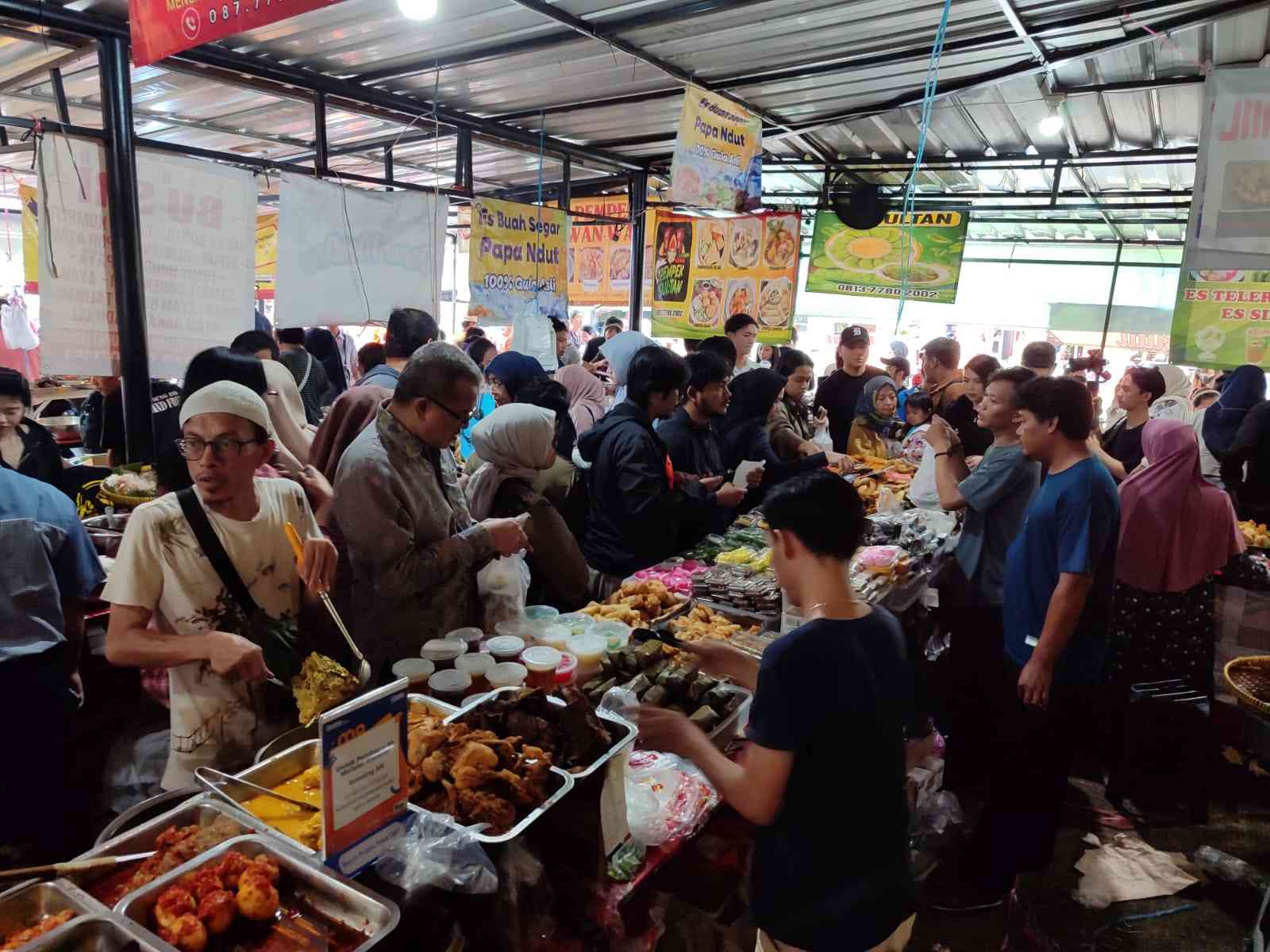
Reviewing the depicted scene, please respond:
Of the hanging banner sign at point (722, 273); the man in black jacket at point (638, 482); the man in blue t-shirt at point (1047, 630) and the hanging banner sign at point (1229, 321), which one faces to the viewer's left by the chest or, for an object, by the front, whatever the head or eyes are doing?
the man in blue t-shirt

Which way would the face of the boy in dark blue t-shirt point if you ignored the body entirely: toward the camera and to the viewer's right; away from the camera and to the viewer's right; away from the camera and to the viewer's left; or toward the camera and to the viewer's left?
away from the camera and to the viewer's left

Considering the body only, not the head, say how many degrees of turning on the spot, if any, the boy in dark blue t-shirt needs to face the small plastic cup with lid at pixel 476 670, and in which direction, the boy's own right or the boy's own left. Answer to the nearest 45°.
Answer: approximately 45° to the boy's own left

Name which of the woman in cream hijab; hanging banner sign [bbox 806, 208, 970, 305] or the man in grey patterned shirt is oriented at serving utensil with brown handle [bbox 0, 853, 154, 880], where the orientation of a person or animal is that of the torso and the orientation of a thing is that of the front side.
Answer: the hanging banner sign

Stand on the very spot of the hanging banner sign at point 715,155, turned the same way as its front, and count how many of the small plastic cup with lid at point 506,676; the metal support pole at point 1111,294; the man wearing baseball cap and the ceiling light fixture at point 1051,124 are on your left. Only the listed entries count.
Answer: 3

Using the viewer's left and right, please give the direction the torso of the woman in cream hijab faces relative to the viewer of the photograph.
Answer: facing away from the viewer and to the right of the viewer

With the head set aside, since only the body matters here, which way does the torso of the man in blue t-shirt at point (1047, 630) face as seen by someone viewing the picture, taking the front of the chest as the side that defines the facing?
to the viewer's left

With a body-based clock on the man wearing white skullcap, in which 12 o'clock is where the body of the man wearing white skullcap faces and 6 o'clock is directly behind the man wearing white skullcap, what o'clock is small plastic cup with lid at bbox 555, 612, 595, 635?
The small plastic cup with lid is roughly at 10 o'clock from the man wearing white skullcap.

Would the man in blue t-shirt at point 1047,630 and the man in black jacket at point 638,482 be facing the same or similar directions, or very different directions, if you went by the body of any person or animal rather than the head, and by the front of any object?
very different directions

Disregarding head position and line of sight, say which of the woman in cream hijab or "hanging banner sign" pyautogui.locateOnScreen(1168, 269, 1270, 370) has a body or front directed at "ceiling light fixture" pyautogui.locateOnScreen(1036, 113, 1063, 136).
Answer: the woman in cream hijab

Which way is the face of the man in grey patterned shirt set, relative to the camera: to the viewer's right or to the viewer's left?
to the viewer's right

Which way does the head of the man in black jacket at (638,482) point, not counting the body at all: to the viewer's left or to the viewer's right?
to the viewer's right

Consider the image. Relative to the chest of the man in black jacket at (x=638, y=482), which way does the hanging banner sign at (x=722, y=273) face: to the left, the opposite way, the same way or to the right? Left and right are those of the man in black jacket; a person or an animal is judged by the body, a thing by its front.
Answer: to the right

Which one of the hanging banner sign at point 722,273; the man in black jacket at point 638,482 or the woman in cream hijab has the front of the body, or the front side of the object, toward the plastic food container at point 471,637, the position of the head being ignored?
the hanging banner sign
